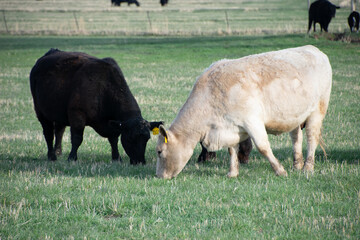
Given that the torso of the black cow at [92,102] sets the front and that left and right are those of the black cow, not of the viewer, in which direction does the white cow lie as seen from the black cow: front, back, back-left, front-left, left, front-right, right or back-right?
front

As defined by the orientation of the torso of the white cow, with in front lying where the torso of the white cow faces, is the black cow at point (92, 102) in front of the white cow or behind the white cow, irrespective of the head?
in front

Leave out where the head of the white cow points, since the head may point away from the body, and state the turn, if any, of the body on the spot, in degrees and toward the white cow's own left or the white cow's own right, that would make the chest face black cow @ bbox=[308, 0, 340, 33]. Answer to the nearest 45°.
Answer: approximately 90° to the white cow's own right

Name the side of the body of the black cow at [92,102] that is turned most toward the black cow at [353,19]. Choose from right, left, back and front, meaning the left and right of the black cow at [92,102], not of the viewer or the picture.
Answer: left

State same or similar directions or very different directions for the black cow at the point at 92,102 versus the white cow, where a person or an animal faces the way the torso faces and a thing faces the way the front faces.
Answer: very different directions

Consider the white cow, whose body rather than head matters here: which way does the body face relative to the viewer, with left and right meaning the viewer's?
facing to the left of the viewer

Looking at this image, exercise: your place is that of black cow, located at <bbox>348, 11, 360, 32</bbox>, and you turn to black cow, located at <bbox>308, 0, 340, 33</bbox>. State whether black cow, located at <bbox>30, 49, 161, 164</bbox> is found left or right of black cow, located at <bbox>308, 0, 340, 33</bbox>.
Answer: left

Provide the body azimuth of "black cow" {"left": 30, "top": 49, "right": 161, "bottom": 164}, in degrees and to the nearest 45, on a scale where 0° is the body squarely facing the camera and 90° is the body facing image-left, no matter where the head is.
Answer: approximately 315°
